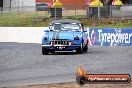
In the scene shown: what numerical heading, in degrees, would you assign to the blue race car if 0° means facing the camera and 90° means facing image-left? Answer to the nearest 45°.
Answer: approximately 0°

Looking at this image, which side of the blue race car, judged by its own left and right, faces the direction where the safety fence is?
back
